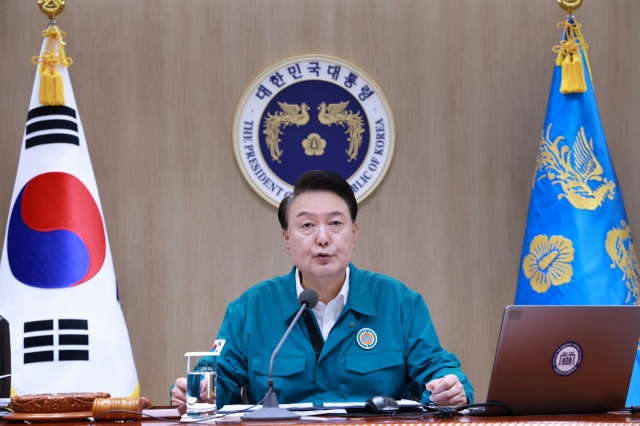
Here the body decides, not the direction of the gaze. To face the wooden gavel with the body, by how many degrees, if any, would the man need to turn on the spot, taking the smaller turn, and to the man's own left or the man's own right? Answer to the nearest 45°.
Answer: approximately 45° to the man's own right

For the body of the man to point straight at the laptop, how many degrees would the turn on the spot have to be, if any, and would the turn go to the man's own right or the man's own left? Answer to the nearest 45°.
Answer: approximately 45° to the man's own left

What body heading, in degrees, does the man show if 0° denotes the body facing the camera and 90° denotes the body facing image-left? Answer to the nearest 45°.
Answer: approximately 0°

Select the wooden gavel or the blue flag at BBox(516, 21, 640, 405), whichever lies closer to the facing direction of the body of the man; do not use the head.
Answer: the wooden gavel

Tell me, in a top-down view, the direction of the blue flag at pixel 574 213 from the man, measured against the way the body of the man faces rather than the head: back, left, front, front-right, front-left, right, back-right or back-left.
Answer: back-left

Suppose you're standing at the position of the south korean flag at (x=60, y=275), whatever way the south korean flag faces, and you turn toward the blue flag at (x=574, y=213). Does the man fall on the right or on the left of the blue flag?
right

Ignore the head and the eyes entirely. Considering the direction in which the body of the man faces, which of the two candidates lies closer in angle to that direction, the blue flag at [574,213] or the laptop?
the laptop

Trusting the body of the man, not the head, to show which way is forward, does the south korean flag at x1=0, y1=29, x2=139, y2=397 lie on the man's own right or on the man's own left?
on the man's own right
